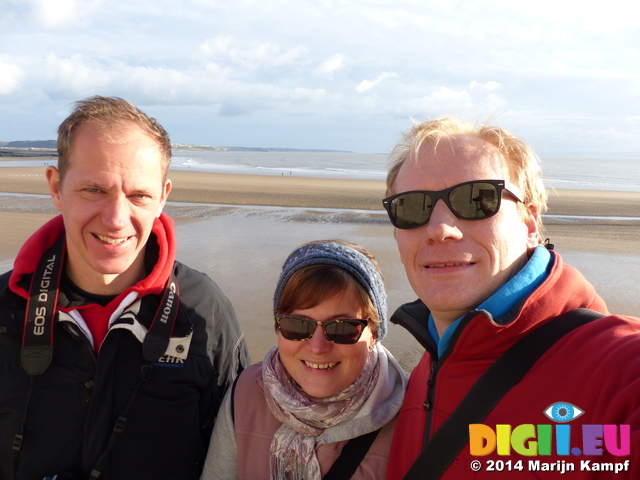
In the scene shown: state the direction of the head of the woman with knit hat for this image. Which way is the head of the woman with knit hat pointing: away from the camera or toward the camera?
toward the camera

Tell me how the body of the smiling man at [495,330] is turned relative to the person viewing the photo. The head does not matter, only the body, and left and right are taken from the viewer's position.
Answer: facing the viewer and to the left of the viewer

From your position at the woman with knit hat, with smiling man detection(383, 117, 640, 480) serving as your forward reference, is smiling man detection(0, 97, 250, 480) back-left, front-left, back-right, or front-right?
back-right

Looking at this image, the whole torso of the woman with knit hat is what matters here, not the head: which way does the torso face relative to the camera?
toward the camera

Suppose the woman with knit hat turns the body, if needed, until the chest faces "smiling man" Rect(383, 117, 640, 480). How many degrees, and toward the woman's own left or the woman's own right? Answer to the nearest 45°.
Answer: approximately 45° to the woman's own left

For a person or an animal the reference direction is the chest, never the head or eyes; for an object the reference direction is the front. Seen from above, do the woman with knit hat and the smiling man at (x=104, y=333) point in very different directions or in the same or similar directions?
same or similar directions

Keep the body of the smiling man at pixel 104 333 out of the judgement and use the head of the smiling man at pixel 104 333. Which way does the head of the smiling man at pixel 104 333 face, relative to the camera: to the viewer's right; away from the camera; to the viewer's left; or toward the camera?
toward the camera

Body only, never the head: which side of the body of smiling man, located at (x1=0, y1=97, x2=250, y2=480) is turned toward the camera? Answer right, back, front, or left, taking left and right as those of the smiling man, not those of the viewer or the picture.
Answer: front

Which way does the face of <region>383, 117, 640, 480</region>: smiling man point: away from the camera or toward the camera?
toward the camera

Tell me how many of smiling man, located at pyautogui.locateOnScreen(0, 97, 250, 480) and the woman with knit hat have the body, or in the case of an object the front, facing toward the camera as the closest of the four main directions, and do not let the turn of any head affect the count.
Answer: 2
